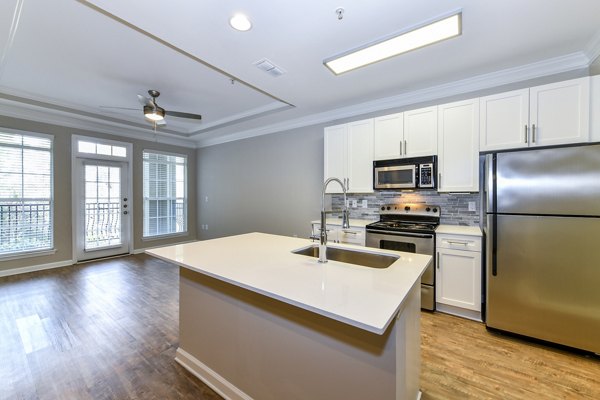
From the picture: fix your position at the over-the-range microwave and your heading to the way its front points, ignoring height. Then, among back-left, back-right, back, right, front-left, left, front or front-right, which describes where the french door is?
right

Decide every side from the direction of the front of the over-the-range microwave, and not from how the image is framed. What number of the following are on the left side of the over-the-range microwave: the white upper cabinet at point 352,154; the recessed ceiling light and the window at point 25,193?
0

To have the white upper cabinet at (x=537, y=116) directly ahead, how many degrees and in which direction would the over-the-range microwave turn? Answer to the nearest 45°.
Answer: approximately 90° to its left

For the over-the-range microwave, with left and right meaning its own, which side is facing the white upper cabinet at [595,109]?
left

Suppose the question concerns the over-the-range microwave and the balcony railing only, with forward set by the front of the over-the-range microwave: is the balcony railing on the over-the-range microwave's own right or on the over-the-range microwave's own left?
on the over-the-range microwave's own right

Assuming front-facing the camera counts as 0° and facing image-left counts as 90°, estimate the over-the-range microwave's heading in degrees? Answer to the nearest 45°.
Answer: approximately 0°

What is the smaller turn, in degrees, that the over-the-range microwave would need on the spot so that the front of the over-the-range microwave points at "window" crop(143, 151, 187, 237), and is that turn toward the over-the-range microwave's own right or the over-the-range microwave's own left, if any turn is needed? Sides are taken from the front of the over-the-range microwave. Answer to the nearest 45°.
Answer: approximately 90° to the over-the-range microwave's own right

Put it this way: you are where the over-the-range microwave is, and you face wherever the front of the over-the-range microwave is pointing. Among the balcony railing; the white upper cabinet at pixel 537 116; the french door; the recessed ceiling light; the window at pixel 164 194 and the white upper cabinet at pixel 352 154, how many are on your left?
1

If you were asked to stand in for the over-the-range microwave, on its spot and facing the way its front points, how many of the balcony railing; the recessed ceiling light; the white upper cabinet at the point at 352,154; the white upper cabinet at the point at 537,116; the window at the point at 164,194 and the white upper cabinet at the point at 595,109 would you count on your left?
2

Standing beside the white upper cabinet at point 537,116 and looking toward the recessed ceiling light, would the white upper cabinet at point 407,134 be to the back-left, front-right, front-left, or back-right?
front-right

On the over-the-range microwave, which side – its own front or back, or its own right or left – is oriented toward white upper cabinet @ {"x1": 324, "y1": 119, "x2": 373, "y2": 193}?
right

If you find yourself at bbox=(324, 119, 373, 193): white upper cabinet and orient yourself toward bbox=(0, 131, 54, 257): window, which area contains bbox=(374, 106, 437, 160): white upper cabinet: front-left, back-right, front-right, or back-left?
back-left
